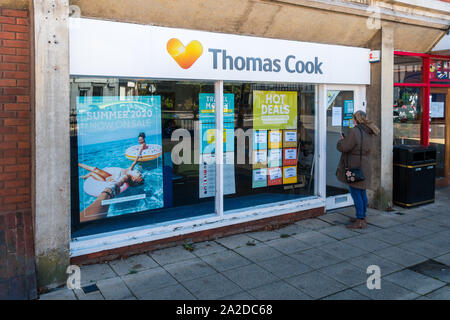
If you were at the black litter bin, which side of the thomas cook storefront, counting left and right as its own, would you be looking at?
left

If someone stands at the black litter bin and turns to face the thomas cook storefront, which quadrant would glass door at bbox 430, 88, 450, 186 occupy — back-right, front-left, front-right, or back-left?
back-right

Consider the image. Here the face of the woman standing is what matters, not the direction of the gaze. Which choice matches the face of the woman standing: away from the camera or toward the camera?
away from the camera

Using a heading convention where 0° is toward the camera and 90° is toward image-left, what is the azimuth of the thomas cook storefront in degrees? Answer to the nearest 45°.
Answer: approximately 315°

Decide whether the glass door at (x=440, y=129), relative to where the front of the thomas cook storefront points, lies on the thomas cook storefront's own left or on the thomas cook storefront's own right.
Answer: on the thomas cook storefront's own left
